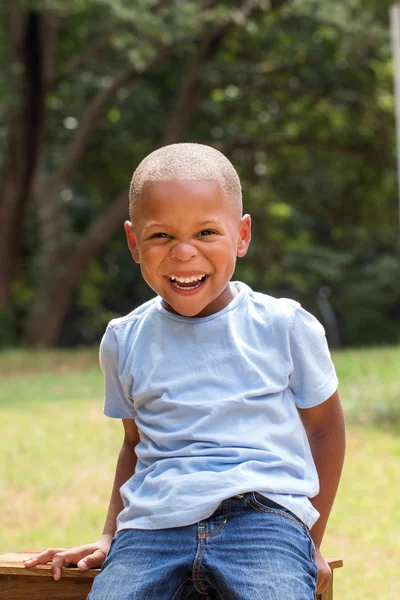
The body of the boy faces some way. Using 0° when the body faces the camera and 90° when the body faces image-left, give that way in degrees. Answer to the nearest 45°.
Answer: approximately 0°

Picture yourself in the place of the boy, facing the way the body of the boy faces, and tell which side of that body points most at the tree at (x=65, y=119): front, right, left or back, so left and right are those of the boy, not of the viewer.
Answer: back
